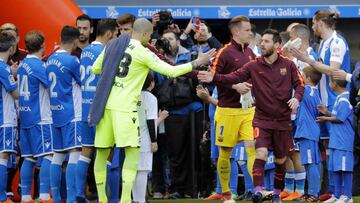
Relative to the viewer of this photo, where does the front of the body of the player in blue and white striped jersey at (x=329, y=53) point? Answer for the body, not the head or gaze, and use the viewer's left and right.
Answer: facing to the left of the viewer

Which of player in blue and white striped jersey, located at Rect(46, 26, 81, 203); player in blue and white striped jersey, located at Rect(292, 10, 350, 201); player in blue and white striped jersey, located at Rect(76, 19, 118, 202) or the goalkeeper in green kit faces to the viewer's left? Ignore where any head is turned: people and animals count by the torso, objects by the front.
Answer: player in blue and white striped jersey, located at Rect(292, 10, 350, 201)

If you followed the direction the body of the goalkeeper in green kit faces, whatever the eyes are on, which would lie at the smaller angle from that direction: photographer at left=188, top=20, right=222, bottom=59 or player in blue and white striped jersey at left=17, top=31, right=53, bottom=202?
the photographer

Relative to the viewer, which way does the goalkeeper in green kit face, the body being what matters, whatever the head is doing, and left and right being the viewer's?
facing away from the viewer and to the right of the viewer

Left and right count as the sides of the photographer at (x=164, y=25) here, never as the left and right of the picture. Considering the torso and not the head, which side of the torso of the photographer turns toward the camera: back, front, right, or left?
front

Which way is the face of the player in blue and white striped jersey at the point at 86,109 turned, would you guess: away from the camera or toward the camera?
away from the camera

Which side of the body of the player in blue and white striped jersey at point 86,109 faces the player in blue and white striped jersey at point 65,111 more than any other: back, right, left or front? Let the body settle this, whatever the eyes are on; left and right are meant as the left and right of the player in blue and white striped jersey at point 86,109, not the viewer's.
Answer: left

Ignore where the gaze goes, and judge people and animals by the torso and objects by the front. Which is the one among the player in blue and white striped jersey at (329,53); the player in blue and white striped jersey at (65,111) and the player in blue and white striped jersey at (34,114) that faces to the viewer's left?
the player in blue and white striped jersey at (329,53)

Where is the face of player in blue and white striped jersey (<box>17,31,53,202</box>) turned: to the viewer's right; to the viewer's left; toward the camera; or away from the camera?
away from the camera

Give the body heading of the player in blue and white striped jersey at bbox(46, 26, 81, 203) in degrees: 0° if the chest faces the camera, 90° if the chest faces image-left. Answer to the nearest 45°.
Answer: approximately 225°

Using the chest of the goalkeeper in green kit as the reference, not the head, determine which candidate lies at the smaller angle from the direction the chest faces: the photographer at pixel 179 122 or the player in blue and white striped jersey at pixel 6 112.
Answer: the photographer

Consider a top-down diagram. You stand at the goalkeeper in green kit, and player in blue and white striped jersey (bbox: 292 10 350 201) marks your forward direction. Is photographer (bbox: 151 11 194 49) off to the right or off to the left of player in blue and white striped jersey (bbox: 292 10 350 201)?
left

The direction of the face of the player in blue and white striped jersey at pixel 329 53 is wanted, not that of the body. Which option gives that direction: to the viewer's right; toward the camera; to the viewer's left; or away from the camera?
to the viewer's left

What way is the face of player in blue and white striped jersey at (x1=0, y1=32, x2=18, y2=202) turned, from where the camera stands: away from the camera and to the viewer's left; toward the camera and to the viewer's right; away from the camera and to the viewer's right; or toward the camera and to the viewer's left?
away from the camera and to the viewer's right

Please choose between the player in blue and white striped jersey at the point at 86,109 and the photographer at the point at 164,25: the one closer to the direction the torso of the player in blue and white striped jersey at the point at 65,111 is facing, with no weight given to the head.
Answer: the photographer

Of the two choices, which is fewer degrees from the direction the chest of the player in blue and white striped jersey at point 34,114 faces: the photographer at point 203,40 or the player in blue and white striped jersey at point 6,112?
the photographer

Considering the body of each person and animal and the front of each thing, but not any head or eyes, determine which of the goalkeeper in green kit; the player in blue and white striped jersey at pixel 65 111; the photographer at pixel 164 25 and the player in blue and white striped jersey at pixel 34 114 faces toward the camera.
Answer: the photographer
